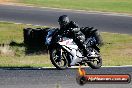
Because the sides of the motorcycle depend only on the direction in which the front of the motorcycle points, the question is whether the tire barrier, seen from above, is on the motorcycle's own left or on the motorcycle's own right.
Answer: on the motorcycle's own right

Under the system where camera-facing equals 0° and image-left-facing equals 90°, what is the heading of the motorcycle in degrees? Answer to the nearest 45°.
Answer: approximately 45°
